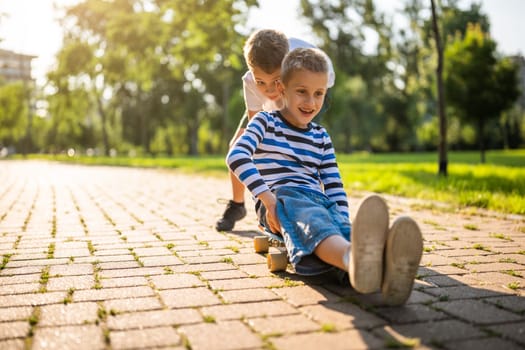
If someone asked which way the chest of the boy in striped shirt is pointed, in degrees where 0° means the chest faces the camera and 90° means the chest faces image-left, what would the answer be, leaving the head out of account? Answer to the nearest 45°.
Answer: approximately 315°

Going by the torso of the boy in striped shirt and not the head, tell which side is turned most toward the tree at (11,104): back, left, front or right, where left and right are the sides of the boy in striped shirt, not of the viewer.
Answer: back

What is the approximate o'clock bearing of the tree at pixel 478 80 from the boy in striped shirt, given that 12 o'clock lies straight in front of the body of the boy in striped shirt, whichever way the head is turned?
The tree is roughly at 8 o'clock from the boy in striped shirt.
